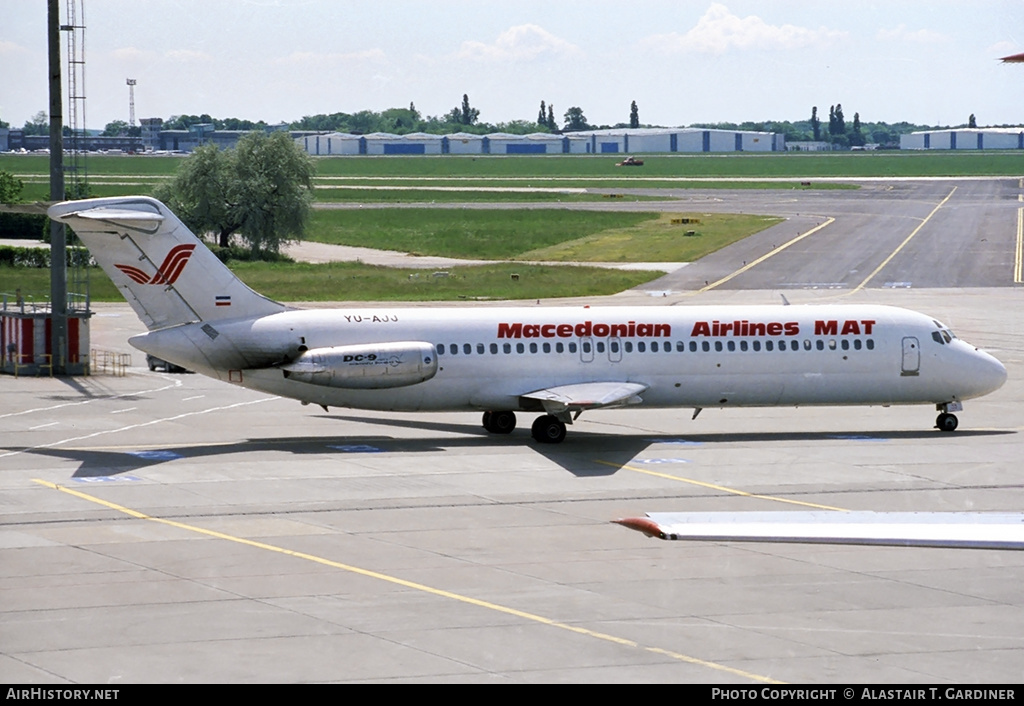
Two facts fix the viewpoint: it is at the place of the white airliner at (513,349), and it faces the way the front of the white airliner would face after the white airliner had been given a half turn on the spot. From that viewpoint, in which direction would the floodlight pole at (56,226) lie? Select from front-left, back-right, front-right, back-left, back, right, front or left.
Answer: front-right

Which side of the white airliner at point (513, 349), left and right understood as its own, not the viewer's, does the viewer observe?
right
